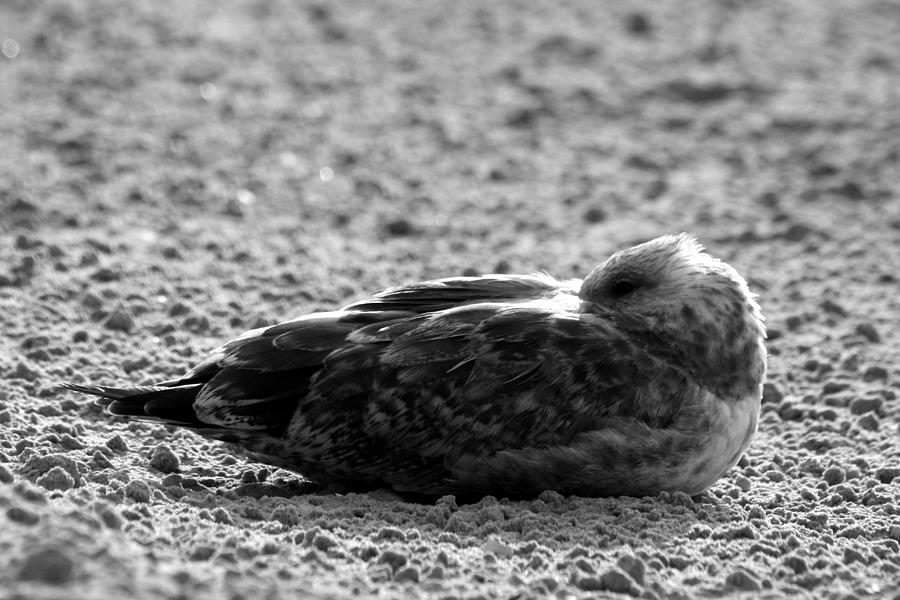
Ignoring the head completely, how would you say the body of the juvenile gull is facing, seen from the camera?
to the viewer's right

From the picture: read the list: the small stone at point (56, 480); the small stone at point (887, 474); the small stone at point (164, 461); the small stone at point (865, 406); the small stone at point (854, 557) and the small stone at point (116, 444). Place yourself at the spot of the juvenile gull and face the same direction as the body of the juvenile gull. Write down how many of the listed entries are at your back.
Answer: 3

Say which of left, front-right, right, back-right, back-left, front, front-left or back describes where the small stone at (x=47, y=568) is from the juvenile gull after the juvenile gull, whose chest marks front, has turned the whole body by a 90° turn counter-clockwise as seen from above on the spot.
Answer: back-left

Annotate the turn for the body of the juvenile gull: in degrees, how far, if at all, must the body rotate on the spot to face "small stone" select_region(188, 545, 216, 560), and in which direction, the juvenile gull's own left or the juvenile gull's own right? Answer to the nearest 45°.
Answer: approximately 135° to the juvenile gull's own right

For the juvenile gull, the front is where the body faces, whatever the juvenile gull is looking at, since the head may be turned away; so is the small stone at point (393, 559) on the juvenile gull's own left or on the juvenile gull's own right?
on the juvenile gull's own right

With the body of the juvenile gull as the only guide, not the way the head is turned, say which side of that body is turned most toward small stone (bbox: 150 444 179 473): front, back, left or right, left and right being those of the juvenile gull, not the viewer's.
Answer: back

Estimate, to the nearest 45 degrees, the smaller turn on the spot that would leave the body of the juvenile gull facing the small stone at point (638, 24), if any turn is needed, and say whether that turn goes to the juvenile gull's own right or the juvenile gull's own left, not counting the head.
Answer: approximately 90° to the juvenile gull's own left

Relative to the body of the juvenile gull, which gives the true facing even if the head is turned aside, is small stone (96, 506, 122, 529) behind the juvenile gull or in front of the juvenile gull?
behind

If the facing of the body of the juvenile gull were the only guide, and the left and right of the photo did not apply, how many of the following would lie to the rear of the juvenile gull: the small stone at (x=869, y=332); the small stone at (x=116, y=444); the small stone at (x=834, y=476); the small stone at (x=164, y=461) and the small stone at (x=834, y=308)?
2

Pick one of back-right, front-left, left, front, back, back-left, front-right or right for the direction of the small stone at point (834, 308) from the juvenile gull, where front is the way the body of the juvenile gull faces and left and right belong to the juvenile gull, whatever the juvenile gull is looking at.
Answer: front-left

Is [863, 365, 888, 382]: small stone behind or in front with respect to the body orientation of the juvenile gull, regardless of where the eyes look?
in front

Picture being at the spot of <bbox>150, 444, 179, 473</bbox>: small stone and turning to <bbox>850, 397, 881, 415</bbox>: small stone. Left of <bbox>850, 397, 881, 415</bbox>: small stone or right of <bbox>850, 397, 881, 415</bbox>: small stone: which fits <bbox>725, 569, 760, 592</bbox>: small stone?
right

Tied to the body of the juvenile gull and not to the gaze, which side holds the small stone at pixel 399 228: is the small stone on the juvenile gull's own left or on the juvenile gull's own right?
on the juvenile gull's own left

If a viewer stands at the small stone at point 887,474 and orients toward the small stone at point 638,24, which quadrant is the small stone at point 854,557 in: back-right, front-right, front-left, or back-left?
back-left
